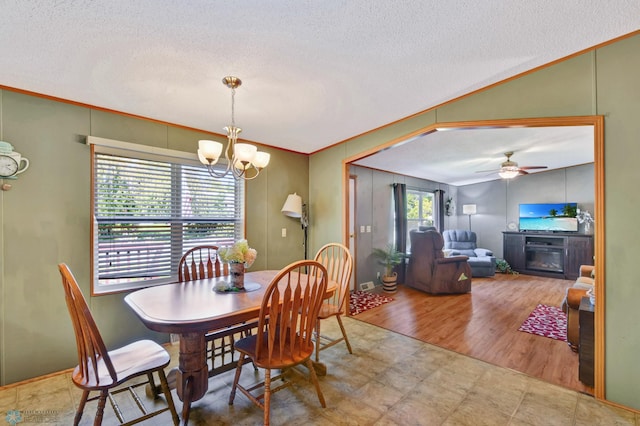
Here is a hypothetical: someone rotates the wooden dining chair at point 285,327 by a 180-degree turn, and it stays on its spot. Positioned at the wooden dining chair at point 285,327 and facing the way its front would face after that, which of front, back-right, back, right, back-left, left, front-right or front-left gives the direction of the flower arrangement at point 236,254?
back

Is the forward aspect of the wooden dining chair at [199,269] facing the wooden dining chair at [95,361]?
no

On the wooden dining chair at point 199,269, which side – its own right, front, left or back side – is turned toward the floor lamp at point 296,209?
left

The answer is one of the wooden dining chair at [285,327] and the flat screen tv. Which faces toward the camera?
the flat screen tv

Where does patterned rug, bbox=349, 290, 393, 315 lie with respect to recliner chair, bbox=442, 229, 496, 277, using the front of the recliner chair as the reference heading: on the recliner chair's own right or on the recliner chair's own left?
on the recliner chair's own right

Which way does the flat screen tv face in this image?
toward the camera

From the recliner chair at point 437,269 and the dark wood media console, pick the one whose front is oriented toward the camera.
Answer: the dark wood media console

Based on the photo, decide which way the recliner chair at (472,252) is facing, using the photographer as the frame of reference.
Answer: facing the viewer and to the right of the viewer

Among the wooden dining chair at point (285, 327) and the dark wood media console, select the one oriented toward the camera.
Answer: the dark wood media console

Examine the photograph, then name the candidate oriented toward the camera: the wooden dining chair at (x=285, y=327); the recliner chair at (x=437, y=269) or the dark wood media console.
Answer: the dark wood media console

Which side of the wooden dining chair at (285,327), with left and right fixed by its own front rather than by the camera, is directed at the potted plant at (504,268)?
right

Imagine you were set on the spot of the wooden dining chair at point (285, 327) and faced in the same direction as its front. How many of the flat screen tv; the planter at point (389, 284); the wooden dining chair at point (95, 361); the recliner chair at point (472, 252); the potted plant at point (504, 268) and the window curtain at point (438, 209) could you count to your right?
5

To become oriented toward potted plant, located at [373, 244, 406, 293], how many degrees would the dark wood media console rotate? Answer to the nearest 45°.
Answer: approximately 45° to its right

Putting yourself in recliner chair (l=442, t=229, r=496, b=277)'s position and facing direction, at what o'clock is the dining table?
The dining table is roughly at 2 o'clock from the recliner chair.

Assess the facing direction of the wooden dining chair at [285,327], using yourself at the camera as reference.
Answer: facing away from the viewer and to the left of the viewer

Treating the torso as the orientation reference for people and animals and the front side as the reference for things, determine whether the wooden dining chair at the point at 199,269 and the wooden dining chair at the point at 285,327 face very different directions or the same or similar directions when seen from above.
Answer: very different directions
